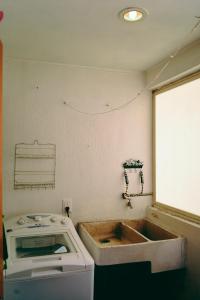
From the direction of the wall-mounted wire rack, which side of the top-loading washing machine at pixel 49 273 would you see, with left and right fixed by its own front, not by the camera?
back

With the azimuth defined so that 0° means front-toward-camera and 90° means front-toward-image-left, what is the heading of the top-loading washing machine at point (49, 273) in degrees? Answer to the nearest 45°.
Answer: approximately 0°

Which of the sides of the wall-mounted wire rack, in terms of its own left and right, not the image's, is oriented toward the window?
left

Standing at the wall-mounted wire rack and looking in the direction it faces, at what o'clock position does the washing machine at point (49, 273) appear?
The washing machine is roughly at 12 o'clock from the wall-mounted wire rack.

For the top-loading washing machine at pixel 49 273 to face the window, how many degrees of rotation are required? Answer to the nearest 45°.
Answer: approximately 135° to its left

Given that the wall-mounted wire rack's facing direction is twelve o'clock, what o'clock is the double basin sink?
The double basin sink is roughly at 10 o'clock from the wall-mounted wire rack.

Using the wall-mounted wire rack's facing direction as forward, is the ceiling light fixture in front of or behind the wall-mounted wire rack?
in front

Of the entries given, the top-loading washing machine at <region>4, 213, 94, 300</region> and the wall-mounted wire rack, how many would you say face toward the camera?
2

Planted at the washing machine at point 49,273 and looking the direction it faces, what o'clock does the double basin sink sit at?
The double basin sink is roughly at 8 o'clock from the washing machine.
